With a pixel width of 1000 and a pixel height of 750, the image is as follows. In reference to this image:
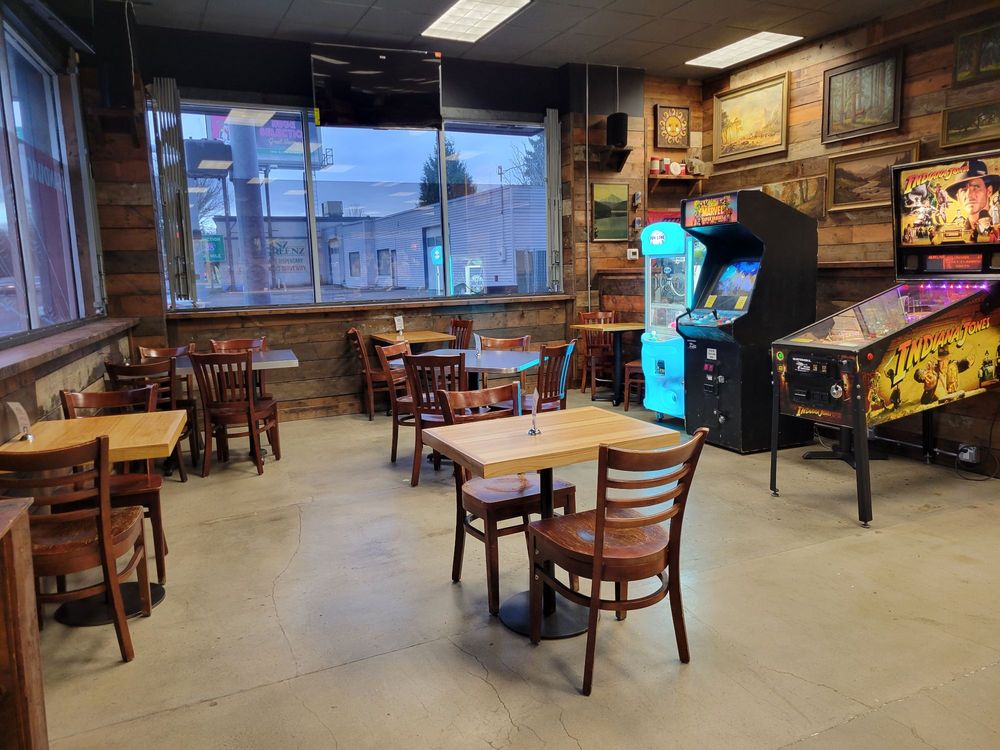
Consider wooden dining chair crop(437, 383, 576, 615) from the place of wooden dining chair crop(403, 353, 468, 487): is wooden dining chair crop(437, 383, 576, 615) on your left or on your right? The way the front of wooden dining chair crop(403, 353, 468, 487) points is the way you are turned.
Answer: on your right

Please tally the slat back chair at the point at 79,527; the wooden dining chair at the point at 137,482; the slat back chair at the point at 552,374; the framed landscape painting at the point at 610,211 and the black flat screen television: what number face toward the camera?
3

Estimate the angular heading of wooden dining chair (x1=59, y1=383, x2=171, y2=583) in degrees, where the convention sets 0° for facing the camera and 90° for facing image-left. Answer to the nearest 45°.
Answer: approximately 0°

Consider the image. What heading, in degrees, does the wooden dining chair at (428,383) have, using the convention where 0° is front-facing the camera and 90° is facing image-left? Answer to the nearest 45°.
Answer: approximately 225°

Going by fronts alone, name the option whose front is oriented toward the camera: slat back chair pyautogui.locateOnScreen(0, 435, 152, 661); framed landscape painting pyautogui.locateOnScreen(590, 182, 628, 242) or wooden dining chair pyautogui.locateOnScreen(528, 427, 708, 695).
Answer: the framed landscape painting

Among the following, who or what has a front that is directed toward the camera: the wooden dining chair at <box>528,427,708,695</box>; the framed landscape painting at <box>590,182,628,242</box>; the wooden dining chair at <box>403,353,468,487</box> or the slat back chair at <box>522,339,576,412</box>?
the framed landscape painting

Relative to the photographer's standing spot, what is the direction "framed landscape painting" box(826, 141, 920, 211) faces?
facing the viewer and to the left of the viewer

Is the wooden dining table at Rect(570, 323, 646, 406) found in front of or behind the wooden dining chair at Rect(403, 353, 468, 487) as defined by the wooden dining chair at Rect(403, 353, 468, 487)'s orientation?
in front

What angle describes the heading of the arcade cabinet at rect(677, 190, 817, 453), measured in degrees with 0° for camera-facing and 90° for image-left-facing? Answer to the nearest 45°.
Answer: approximately 45°

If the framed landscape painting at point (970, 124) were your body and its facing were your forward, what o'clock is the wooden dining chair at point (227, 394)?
The wooden dining chair is roughly at 12 o'clock from the framed landscape painting.

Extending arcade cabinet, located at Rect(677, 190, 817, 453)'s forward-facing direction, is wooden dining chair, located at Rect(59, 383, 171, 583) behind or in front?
in front

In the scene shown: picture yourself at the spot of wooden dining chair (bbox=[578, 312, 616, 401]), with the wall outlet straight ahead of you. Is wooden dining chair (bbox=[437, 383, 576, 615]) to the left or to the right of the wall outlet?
right
